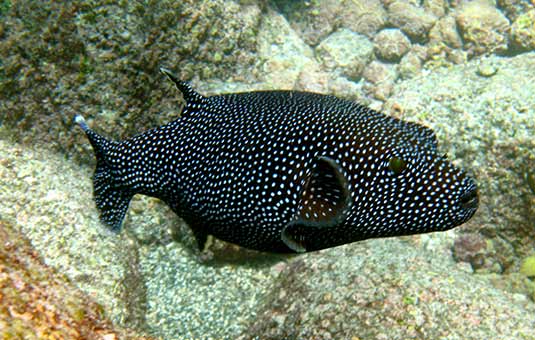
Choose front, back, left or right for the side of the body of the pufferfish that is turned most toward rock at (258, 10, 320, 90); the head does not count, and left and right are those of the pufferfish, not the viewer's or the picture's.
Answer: left

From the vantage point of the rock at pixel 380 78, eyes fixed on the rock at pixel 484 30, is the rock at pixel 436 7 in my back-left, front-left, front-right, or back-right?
front-left

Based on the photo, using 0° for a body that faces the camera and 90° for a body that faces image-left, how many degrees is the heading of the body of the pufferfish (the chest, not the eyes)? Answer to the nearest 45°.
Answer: approximately 270°

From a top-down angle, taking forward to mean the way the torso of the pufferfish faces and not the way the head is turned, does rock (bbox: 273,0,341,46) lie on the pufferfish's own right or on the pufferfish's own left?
on the pufferfish's own left

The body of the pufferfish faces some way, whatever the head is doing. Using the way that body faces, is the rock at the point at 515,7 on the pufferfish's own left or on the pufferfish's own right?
on the pufferfish's own left

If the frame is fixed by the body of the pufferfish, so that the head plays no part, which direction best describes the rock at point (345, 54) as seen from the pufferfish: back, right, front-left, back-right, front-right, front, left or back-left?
left

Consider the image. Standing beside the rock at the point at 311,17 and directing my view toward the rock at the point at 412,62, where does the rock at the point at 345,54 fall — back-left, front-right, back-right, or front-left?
front-right

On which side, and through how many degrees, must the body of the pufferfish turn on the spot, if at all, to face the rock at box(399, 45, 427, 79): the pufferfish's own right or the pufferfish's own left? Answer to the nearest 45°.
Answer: approximately 90° to the pufferfish's own left

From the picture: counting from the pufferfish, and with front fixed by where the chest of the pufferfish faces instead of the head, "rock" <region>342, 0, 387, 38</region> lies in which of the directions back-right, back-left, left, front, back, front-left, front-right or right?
left

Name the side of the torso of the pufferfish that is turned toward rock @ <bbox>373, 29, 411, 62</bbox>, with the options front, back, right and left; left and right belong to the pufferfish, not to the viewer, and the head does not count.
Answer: left
